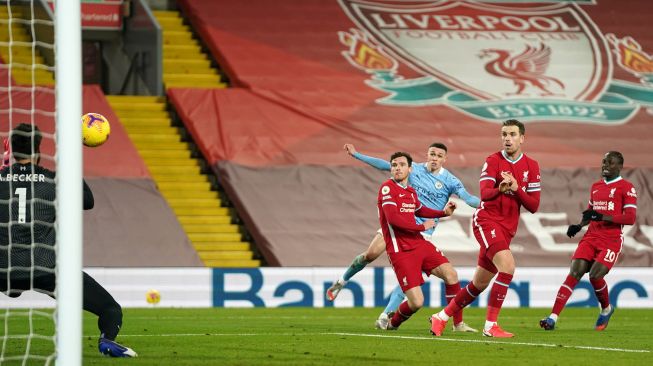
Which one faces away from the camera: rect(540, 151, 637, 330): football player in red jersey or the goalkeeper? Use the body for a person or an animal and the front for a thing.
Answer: the goalkeeper

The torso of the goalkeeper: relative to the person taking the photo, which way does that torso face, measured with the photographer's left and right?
facing away from the viewer

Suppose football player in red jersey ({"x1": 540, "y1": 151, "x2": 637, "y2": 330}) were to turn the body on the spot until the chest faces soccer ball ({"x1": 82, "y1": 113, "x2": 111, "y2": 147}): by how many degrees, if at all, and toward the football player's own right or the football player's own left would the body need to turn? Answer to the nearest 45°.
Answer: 0° — they already face it

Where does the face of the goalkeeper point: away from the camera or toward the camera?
away from the camera

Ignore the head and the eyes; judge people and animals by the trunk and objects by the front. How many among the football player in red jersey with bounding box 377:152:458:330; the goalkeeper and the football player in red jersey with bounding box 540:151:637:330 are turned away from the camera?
1

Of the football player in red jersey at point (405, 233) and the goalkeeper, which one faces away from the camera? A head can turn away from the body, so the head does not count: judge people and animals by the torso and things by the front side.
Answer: the goalkeeper

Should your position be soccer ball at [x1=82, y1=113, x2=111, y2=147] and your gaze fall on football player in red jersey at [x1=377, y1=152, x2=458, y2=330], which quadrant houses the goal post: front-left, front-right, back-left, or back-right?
back-right

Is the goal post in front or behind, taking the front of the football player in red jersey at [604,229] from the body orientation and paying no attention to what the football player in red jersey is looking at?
in front

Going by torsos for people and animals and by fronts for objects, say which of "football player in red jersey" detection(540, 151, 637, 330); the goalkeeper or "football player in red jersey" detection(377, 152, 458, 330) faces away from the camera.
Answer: the goalkeeper

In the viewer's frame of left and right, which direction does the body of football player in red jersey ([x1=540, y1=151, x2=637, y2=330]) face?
facing the viewer and to the left of the viewer

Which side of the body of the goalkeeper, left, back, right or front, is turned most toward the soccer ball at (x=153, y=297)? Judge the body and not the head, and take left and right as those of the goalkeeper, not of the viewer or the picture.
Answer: front
